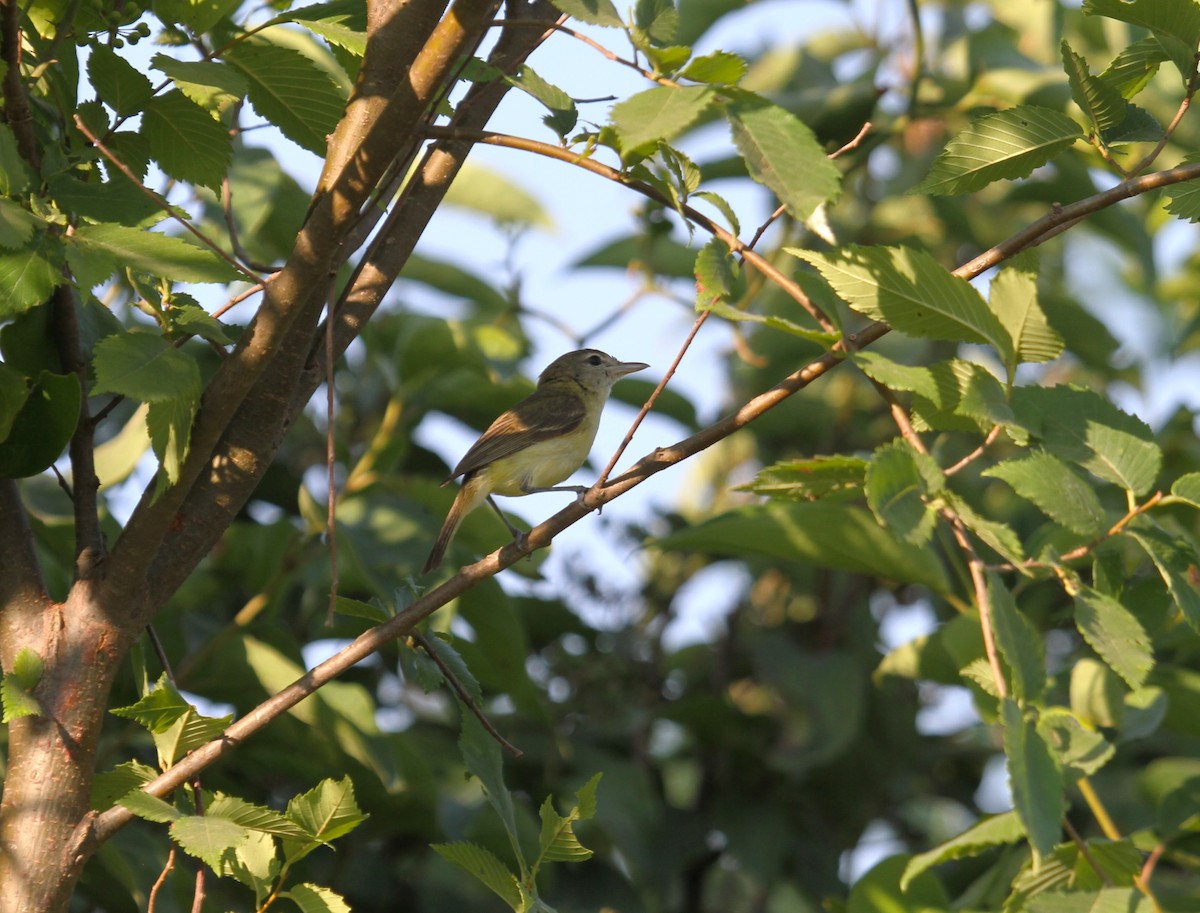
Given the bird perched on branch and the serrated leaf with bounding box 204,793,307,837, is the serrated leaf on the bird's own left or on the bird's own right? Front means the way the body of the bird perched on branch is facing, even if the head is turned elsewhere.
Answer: on the bird's own right

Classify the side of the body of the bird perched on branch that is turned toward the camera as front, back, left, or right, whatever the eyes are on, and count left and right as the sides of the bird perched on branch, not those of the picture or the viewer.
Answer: right

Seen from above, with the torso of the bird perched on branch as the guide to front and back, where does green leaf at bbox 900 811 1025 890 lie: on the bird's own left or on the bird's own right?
on the bird's own right

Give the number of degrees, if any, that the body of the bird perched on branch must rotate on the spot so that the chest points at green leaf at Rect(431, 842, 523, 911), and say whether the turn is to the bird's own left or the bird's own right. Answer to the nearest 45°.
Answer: approximately 90° to the bird's own right
